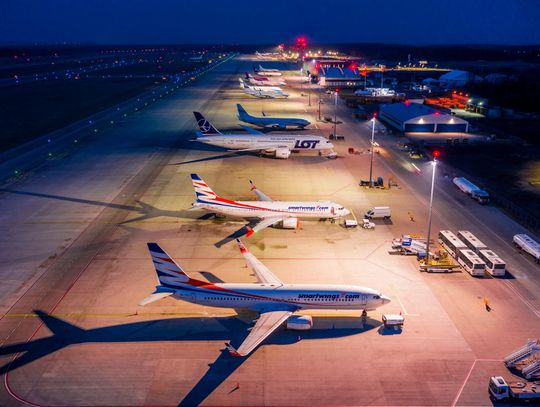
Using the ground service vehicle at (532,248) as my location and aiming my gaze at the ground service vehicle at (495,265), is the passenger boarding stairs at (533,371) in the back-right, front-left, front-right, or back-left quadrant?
front-left

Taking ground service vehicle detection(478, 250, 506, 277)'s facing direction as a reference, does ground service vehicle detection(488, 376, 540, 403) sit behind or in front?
in front

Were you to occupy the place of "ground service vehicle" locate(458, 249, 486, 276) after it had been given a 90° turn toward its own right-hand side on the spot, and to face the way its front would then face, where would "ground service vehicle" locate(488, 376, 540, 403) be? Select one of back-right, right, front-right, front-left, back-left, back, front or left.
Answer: front-left

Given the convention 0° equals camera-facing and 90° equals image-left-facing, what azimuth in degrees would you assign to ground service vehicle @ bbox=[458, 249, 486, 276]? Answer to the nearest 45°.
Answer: approximately 315°

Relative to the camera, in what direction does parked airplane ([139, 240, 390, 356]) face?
facing to the right of the viewer

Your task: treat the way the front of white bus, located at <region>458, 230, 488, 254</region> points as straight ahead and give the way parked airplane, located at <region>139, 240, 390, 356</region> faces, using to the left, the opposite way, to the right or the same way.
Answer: to the left

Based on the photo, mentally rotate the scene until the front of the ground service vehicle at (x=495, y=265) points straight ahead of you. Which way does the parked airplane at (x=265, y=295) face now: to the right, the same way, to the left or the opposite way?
to the left

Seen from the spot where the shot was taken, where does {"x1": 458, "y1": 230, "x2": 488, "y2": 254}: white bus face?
facing the viewer and to the right of the viewer

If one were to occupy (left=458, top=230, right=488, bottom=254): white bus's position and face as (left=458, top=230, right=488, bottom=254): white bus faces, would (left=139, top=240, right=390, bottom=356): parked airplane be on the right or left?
on its right

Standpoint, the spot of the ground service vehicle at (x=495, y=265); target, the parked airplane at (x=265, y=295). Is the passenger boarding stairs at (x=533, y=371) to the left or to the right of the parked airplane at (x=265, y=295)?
left

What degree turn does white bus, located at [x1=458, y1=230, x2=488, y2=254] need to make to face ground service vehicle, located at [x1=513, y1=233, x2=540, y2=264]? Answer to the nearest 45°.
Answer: approximately 90° to its left

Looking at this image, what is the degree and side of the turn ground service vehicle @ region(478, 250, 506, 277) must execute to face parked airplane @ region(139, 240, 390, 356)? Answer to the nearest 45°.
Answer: approximately 90° to its right

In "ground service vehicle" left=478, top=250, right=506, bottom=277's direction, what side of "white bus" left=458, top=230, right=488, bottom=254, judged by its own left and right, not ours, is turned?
front

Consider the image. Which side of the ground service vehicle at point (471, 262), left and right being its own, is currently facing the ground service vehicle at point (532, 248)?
left
